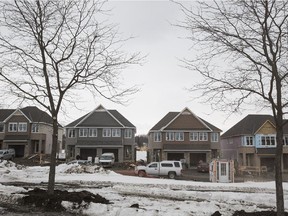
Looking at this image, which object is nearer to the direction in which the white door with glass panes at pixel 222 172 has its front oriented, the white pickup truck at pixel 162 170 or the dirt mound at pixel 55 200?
the dirt mound

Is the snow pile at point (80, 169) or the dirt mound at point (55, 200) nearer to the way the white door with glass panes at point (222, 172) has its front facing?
the dirt mound

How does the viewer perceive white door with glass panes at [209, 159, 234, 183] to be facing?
facing the viewer

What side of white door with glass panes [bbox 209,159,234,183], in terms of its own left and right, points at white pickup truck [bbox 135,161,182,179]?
right

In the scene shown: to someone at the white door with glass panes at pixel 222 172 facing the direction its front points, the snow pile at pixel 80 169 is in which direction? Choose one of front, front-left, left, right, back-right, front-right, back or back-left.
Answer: right

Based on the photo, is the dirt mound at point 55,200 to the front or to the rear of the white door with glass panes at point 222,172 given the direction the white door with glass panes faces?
to the front
